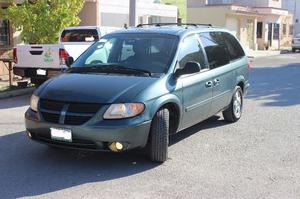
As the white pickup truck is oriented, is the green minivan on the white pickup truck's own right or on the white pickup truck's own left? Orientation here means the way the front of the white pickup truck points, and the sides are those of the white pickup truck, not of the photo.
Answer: on the white pickup truck's own right

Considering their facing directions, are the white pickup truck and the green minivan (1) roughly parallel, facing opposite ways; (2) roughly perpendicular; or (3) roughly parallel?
roughly parallel, facing opposite ways

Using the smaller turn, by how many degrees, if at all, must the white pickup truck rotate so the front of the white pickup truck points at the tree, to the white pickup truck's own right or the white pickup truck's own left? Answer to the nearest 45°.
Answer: approximately 45° to the white pickup truck's own left

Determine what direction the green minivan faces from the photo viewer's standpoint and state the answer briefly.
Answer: facing the viewer and to the left of the viewer

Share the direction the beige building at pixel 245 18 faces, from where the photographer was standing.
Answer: facing the viewer and to the right of the viewer

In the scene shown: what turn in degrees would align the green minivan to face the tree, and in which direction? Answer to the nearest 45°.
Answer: approximately 135° to its right

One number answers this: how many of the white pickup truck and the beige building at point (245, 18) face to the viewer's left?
0

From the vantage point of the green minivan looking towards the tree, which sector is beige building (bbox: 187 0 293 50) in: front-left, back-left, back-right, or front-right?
front-right

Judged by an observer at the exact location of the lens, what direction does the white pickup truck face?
facing away from the viewer and to the right of the viewer

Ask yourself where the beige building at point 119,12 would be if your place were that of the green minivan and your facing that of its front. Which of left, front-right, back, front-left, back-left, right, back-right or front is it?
back-right

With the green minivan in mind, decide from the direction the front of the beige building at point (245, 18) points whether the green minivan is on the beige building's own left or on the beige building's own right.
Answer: on the beige building's own right

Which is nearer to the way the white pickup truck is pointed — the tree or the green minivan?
the tree

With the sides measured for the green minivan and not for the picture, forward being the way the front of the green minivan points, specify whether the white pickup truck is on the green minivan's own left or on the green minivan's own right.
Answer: on the green minivan's own right

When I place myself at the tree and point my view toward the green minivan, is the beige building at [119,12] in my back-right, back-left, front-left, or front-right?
back-left
